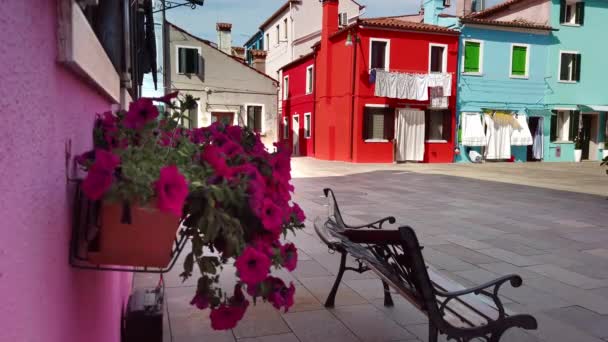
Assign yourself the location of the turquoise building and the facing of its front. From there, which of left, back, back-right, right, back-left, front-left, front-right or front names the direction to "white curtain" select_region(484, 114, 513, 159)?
front-right

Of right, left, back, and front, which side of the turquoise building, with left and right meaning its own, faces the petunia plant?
front

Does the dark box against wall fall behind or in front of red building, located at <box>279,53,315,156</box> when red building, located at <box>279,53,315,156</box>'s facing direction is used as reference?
in front

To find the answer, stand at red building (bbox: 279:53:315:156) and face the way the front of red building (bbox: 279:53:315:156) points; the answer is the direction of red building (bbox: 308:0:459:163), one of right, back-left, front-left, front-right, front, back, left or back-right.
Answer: left

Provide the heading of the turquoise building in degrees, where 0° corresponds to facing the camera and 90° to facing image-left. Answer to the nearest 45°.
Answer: approximately 0°

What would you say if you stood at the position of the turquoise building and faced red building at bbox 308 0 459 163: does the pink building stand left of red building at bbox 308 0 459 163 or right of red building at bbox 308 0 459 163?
left

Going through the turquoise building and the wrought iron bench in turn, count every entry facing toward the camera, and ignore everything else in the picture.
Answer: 1

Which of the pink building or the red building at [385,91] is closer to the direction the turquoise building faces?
the pink building

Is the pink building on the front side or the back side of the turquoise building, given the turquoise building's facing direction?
on the front side
